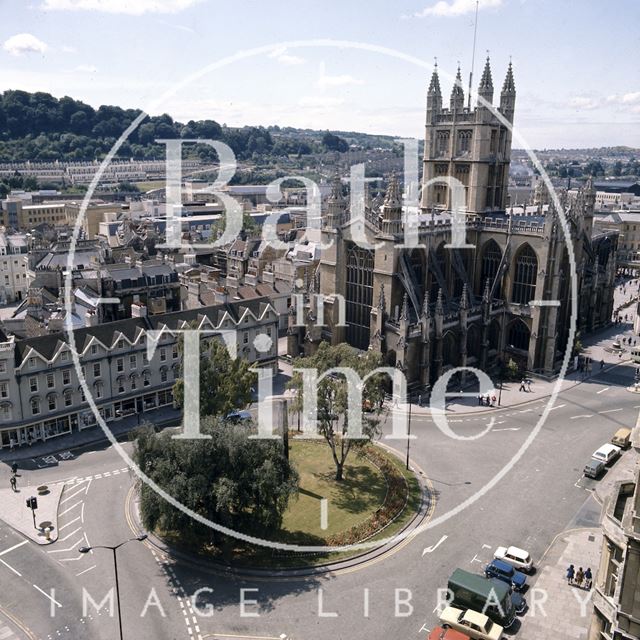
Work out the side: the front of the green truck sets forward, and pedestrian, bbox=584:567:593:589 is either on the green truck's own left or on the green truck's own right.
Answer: on the green truck's own left

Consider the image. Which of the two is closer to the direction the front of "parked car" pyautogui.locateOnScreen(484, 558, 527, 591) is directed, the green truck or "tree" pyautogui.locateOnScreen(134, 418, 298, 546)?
the green truck

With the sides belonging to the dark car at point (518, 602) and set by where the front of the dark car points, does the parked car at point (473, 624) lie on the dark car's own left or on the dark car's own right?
on the dark car's own right

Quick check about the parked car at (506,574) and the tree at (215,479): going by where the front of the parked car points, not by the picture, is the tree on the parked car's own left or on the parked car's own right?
on the parked car's own right
